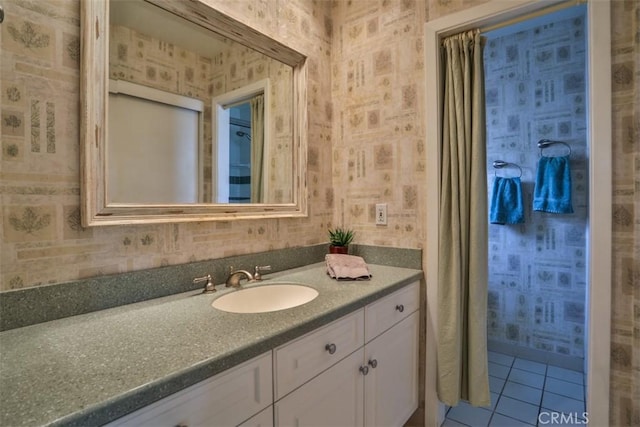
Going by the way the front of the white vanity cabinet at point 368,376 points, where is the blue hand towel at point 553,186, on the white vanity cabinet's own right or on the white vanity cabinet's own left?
on the white vanity cabinet's own left

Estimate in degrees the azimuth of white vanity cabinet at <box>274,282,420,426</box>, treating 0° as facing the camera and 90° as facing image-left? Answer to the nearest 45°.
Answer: approximately 315°

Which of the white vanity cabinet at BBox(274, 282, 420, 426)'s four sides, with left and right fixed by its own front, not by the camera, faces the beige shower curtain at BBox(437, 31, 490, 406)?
left

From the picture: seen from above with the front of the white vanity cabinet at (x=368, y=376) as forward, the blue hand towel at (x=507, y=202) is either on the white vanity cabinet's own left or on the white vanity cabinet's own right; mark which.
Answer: on the white vanity cabinet's own left

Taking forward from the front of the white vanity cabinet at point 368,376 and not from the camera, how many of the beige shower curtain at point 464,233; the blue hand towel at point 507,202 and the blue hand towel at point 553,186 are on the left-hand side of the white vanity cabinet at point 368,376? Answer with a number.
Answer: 3

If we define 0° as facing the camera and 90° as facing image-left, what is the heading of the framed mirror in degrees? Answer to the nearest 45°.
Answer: approximately 315°

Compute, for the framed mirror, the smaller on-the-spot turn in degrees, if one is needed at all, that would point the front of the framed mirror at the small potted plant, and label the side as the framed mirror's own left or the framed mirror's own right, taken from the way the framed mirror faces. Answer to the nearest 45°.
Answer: approximately 45° to the framed mirror's own left
